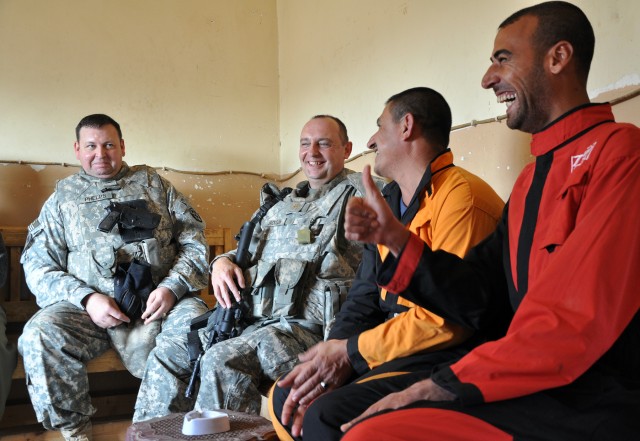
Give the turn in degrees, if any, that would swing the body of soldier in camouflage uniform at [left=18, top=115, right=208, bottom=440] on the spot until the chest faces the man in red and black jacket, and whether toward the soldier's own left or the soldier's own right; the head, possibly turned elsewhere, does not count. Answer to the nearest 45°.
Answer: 0° — they already face them

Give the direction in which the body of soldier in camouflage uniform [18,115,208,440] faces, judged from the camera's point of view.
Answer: toward the camera

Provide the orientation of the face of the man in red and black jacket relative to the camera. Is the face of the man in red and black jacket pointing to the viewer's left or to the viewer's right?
to the viewer's left

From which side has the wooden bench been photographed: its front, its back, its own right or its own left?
front

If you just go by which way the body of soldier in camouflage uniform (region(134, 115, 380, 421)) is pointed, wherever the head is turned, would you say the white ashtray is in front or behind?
in front

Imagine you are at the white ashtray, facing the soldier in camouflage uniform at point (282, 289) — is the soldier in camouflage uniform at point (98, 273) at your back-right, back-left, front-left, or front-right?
front-left

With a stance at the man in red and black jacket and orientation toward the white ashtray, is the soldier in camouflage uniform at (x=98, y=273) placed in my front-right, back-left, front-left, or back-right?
front-right

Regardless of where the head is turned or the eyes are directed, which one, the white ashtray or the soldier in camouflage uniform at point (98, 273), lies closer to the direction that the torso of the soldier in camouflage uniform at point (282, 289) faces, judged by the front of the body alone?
the white ashtray

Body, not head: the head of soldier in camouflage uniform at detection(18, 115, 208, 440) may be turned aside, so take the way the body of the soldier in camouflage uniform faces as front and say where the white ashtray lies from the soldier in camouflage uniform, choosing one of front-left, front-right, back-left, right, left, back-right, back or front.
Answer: front

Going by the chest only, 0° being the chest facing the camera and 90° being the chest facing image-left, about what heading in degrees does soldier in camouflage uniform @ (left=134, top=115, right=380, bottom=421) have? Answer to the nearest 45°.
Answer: approximately 45°

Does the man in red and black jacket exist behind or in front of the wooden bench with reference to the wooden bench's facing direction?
in front
